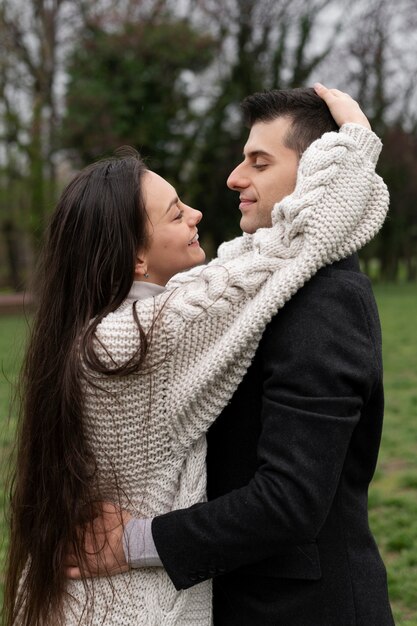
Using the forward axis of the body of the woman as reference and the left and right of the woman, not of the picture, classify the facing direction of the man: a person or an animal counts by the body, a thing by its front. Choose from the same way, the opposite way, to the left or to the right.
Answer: the opposite way

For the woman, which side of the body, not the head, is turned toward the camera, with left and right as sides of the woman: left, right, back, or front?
right

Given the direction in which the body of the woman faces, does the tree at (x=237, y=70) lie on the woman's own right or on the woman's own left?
on the woman's own left

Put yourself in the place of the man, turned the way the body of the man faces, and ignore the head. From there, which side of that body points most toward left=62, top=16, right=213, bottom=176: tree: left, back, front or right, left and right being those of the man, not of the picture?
right

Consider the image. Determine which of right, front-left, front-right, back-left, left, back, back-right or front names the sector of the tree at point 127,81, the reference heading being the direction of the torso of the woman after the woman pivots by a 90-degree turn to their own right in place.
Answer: back

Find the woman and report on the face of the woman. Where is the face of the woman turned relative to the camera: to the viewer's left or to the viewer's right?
to the viewer's right

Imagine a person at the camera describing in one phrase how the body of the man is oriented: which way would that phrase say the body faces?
to the viewer's left

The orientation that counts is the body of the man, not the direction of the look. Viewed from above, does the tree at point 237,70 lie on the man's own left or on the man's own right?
on the man's own right

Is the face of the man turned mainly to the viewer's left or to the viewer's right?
to the viewer's left
